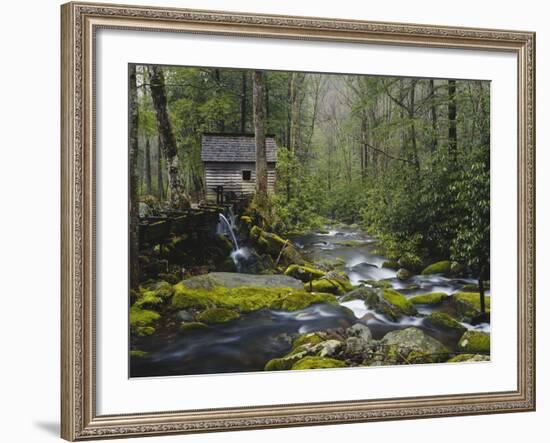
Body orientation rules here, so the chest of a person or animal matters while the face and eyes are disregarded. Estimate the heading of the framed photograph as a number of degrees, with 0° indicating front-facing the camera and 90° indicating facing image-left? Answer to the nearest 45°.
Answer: approximately 315°
